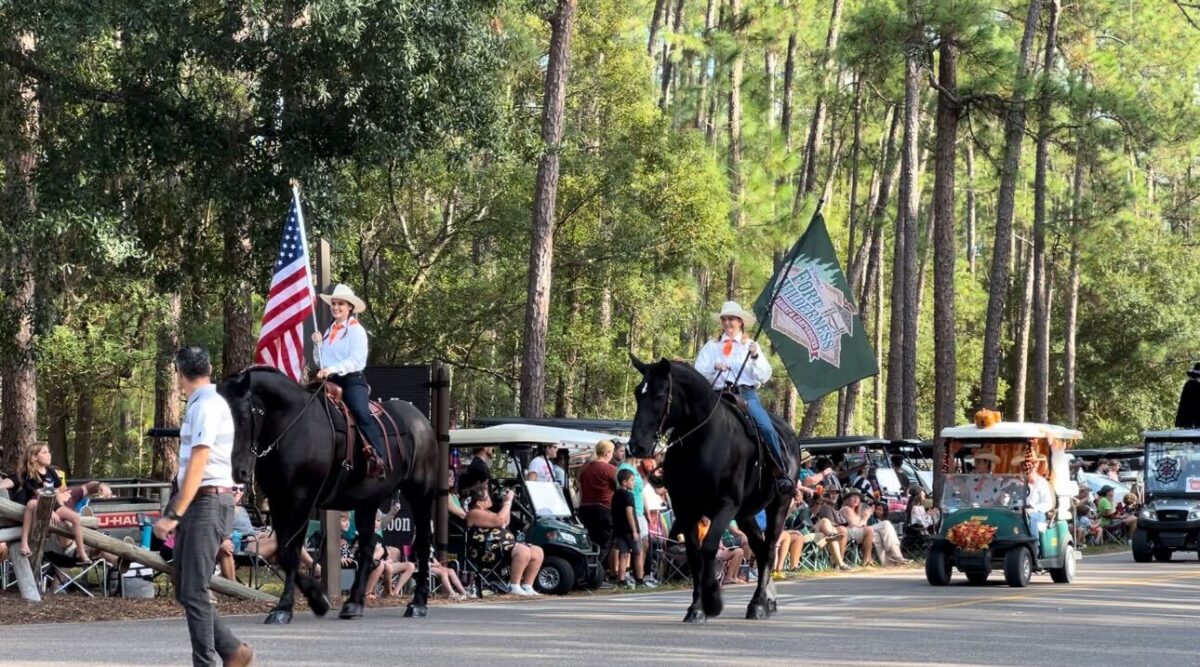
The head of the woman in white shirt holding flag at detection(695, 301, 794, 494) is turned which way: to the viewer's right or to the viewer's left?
to the viewer's left

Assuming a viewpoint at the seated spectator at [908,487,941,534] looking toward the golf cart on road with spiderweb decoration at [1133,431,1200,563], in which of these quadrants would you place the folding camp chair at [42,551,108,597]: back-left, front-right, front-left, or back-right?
back-right

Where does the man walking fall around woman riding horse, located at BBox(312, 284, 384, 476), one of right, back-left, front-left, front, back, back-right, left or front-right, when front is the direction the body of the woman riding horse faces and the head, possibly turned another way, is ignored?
front-left

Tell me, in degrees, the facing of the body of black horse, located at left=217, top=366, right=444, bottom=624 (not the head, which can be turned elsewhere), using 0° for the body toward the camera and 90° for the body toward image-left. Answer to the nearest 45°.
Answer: approximately 45°

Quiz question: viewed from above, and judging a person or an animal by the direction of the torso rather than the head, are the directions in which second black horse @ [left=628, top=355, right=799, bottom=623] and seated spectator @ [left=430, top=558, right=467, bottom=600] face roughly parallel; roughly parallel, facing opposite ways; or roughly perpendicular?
roughly perpendicular

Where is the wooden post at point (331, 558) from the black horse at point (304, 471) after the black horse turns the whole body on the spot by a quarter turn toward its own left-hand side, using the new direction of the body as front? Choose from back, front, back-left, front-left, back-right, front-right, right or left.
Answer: back-left

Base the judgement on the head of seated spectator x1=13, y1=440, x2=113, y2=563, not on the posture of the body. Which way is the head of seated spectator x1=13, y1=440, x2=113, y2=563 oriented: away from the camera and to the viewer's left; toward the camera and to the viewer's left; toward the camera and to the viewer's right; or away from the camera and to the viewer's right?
toward the camera and to the viewer's right

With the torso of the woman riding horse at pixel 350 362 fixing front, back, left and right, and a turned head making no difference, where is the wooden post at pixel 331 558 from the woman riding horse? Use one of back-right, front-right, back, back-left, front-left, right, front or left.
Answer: back-right

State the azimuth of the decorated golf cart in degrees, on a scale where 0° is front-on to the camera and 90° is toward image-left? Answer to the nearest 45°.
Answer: approximately 45°

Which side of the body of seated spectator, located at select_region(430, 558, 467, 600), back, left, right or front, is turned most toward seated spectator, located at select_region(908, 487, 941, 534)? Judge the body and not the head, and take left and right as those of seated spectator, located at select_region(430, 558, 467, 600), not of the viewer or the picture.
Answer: left
